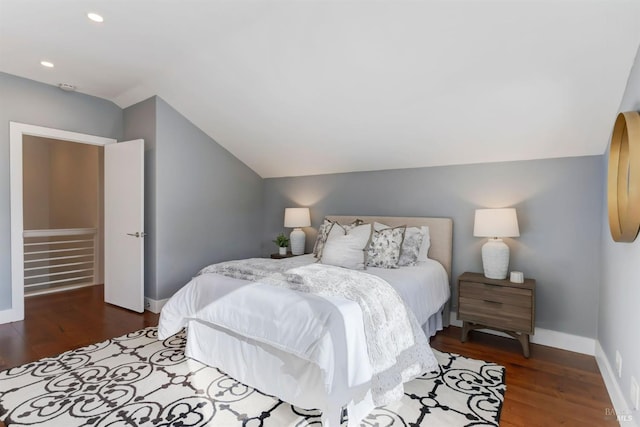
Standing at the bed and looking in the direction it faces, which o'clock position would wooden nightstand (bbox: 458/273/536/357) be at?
The wooden nightstand is roughly at 7 o'clock from the bed.

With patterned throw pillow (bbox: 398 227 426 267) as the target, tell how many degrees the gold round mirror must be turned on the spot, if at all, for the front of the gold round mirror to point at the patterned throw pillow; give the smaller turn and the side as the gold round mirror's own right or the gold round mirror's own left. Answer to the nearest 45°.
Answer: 0° — it already faces it

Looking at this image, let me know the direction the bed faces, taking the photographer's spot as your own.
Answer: facing the viewer and to the left of the viewer

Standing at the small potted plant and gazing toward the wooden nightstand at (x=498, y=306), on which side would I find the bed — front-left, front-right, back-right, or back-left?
front-right

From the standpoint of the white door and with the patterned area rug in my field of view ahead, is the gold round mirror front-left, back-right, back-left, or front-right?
front-left

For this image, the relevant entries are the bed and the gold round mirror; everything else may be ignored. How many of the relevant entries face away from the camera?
0

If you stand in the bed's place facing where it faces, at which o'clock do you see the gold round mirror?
The gold round mirror is roughly at 8 o'clock from the bed.

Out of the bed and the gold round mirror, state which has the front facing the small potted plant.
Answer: the gold round mirror

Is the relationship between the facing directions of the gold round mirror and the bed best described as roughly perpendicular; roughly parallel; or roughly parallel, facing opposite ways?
roughly perpendicular

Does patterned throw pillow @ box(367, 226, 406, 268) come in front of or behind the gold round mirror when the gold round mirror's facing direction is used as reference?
in front

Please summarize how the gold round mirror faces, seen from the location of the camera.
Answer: facing to the left of the viewer

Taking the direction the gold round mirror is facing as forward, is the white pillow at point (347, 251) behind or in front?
in front

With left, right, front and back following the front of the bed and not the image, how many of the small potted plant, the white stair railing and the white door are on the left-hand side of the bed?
0
